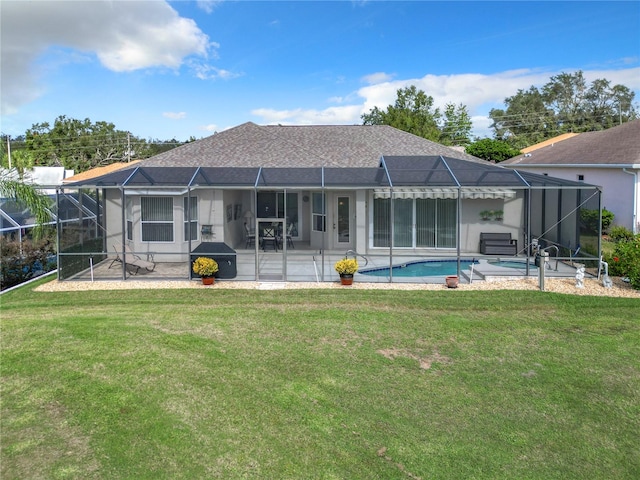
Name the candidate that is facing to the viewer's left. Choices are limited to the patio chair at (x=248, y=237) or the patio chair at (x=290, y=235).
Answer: the patio chair at (x=290, y=235)

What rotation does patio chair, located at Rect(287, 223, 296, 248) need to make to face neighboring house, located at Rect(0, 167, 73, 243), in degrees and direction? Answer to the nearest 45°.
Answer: approximately 45° to its left

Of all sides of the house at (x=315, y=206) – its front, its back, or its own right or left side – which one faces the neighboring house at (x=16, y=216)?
left

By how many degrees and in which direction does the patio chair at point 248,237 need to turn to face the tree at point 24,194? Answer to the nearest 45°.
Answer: approximately 135° to its right

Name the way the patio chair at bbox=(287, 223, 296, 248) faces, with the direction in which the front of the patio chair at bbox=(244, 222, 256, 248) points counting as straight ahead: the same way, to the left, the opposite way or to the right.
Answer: the opposite way

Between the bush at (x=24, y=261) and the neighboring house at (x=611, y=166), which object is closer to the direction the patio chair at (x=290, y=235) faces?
the bush

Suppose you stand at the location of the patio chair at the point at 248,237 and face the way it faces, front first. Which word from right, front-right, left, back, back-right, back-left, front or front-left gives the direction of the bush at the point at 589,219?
front-right

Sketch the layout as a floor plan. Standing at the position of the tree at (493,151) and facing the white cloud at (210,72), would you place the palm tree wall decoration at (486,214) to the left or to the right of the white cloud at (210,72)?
left

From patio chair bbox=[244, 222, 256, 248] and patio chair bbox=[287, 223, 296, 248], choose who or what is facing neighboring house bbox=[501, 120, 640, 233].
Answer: patio chair bbox=[244, 222, 256, 248]

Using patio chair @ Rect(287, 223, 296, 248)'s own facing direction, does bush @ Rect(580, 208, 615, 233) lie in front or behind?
behind

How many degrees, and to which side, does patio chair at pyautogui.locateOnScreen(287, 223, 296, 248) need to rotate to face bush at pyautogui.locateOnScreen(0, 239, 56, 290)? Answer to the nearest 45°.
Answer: approximately 45° to its left

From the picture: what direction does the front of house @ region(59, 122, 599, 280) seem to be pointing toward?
away from the camera

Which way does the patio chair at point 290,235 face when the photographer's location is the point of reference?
facing to the left of the viewer

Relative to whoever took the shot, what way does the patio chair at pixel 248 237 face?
facing to the right of the viewer

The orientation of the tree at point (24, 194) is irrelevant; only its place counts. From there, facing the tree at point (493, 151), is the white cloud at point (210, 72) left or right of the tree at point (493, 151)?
left
